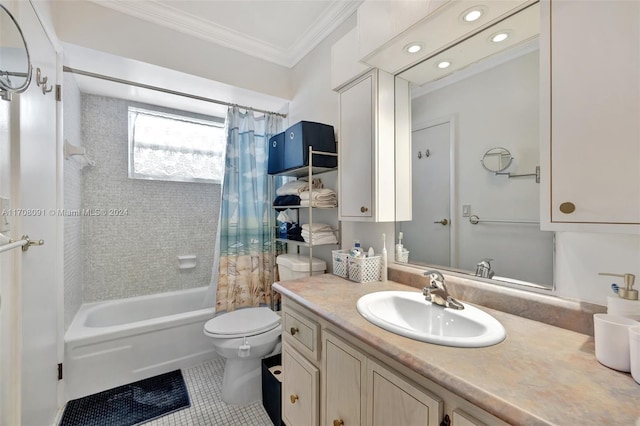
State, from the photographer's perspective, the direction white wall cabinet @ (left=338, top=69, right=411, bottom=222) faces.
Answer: facing the viewer and to the left of the viewer

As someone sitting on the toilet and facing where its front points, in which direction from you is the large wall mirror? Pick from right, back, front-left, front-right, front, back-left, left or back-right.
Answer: left

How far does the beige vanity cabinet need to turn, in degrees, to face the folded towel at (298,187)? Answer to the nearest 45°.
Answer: approximately 90° to its right

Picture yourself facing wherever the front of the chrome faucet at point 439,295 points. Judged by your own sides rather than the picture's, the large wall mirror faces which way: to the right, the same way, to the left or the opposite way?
the same way

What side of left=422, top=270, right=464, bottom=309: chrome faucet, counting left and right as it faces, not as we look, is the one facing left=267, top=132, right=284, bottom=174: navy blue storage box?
right

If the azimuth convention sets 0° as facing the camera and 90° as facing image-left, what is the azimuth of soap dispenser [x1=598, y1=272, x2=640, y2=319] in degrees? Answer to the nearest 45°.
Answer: approximately 90°

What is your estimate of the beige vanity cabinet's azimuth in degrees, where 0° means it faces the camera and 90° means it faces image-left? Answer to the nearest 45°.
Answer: approximately 45°

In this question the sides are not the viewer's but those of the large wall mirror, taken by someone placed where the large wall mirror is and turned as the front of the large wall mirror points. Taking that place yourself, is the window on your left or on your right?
on your right

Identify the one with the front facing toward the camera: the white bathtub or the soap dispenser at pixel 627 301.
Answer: the white bathtub

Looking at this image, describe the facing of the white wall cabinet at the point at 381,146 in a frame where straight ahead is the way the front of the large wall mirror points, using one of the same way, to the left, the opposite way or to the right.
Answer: the same way

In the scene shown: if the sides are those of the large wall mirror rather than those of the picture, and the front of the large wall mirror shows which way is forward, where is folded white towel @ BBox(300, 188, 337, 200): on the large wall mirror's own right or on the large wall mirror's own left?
on the large wall mirror's own right

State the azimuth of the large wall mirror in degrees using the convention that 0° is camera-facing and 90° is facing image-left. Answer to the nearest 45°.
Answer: approximately 45°

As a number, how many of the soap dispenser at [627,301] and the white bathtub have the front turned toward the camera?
1

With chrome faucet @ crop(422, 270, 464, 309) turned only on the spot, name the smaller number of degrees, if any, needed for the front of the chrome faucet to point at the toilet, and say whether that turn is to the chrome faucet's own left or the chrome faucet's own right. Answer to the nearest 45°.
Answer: approximately 45° to the chrome faucet's own right

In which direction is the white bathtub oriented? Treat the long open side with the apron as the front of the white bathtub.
toward the camera
